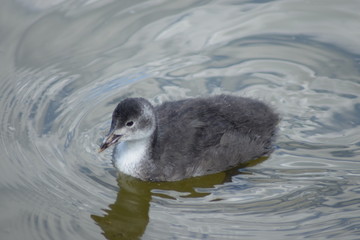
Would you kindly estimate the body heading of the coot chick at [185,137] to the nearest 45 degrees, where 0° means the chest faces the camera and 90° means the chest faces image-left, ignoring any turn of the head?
approximately 45°
